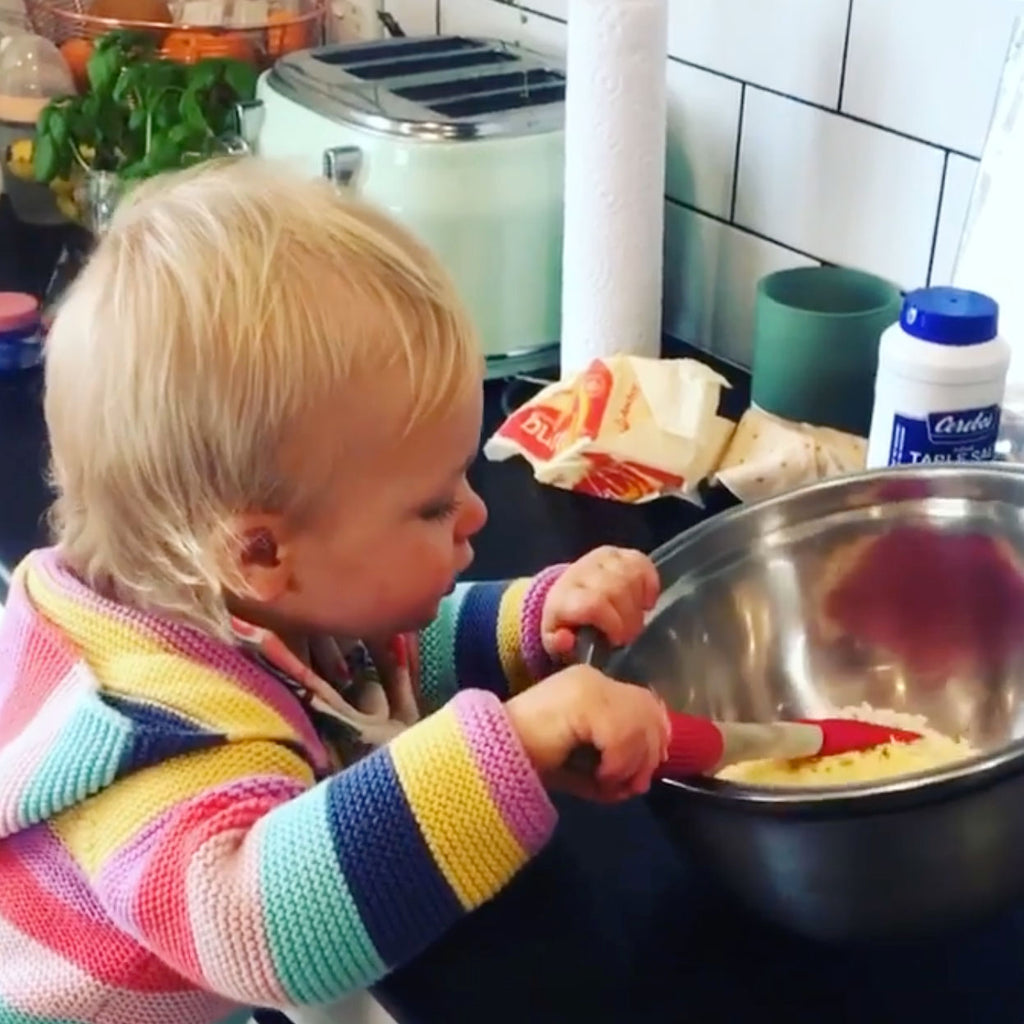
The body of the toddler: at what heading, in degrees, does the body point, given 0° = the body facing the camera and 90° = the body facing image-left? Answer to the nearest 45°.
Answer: approximately 270°

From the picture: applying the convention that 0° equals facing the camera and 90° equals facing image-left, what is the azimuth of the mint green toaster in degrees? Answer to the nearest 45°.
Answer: approximately 45°

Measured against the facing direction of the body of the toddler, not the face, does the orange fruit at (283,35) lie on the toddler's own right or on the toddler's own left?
on the toddler's own left

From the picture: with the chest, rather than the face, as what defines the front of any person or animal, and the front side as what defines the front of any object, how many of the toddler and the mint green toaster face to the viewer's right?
1

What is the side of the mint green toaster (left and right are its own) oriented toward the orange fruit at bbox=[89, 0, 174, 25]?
right

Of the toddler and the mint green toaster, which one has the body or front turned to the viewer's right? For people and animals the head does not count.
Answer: the toddler

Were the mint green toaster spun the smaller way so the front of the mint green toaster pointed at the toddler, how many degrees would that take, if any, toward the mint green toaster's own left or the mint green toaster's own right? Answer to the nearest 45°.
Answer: approximately 45° to the mint green toaster's own left

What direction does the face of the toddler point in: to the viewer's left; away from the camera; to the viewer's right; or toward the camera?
to the viewer's right
